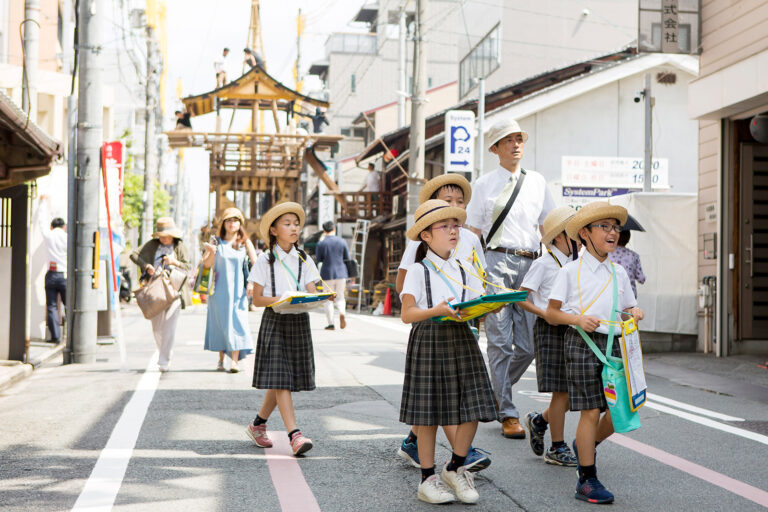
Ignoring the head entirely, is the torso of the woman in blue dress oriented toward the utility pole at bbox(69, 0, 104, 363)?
no

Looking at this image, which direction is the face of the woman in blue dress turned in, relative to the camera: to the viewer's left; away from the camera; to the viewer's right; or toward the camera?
toward the camera

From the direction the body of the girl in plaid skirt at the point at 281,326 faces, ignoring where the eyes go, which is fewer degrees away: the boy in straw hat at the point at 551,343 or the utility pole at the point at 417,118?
the boy in straw hat

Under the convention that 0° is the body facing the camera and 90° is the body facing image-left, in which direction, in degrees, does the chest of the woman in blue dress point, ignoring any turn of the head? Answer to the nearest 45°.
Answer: approximately 0°

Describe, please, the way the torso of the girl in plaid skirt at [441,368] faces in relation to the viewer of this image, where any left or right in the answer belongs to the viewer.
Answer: facing the viewer and to the right of the viewer

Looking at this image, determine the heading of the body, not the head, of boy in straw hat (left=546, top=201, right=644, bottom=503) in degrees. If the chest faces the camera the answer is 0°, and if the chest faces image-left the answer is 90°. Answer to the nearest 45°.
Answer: approximately 315°

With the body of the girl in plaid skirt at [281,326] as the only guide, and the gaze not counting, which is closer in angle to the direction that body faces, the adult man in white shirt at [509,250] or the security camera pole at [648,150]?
the adult man in white shirt

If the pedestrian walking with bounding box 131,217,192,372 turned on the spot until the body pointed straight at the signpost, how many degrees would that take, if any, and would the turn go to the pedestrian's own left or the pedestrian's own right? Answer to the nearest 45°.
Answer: approximately 135° to the pedestrian's own left

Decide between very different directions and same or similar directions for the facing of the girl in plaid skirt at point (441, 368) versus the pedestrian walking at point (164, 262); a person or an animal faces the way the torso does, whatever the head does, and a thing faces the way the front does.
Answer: same or similar directions

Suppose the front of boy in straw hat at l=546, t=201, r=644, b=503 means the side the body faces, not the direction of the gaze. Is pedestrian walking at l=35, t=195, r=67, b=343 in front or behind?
behind

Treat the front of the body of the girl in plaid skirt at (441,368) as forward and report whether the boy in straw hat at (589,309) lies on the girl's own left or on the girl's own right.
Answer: on the girl's own left

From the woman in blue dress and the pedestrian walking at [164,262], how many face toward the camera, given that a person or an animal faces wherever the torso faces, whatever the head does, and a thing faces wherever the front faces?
2

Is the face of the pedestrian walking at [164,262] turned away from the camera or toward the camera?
toward the camera

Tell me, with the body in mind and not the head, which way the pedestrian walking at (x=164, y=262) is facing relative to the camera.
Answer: toward the camera

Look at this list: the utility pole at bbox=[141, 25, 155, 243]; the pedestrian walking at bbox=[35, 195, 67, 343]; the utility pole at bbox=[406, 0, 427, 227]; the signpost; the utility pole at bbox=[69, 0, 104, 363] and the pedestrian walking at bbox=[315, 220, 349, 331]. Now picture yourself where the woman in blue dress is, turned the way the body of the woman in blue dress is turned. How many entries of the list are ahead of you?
0
